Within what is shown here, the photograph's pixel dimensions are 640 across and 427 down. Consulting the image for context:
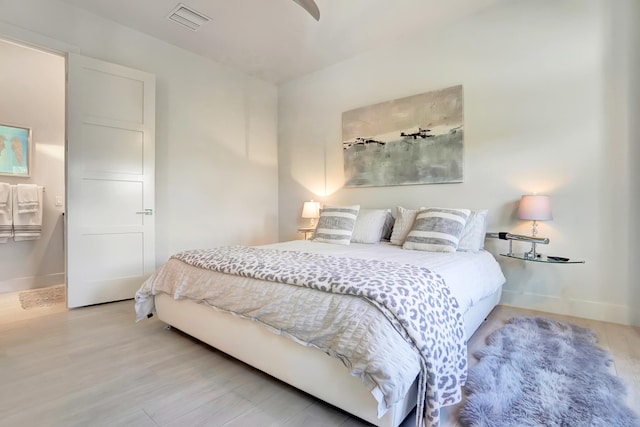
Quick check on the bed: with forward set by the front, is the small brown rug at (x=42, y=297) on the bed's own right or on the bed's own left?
on the bed's own right

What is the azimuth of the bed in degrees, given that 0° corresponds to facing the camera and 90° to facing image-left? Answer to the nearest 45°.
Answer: approximately 45°

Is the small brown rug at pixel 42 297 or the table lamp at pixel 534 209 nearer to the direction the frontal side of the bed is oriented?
the small brown rug

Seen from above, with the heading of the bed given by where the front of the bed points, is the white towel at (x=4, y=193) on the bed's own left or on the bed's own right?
on the bed's own right

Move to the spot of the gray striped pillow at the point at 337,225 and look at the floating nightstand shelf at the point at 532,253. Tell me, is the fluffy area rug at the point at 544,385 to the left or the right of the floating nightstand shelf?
right

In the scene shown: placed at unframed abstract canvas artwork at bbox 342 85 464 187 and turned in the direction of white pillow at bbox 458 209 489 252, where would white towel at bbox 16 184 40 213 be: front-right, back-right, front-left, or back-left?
back-right

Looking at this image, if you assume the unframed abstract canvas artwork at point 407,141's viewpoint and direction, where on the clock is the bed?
The bed is roughly at 11 o'clock from the unframed abstract canvas artwork.

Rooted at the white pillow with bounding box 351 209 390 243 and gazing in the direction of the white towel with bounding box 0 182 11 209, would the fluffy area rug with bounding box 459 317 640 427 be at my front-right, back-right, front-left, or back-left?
back-left
